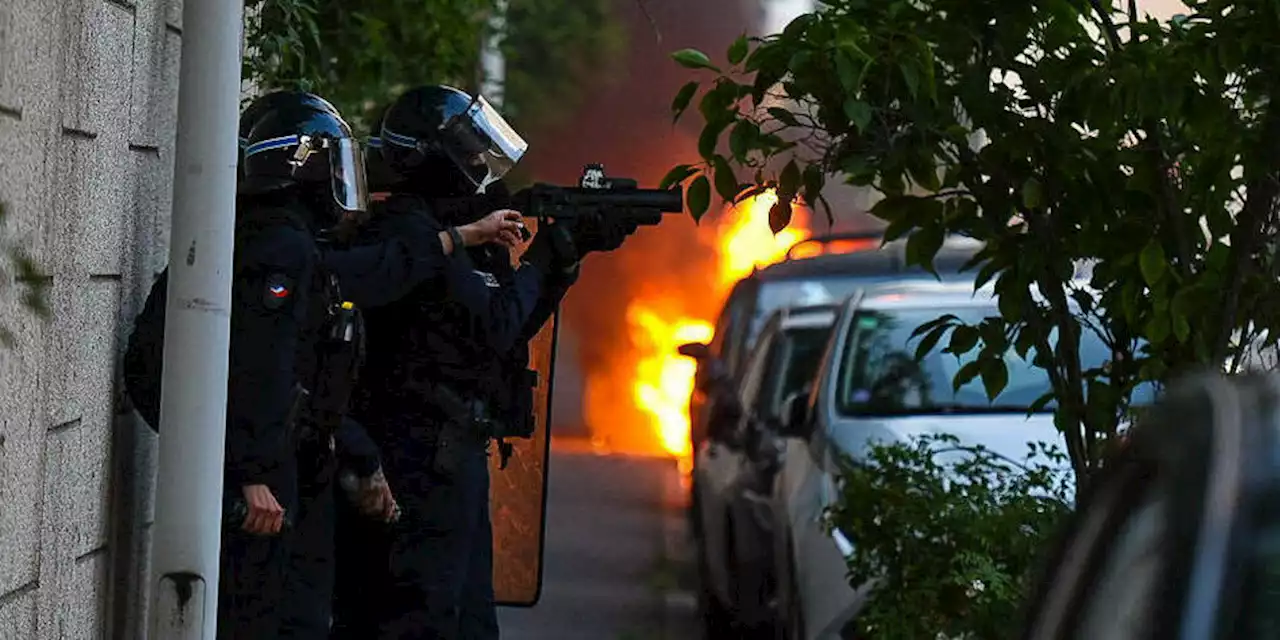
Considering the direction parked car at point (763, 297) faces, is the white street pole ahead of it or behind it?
ahead

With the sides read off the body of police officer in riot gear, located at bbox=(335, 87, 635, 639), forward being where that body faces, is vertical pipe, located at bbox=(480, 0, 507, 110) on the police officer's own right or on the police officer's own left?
on the police officer's own left

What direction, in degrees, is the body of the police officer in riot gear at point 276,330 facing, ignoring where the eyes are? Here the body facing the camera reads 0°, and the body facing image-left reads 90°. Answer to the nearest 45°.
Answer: approximately 270°

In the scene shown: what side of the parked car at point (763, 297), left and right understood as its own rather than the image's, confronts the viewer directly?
front

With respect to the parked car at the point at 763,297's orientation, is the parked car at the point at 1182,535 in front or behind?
in front

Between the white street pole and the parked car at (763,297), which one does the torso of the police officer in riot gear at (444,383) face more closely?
the parked car

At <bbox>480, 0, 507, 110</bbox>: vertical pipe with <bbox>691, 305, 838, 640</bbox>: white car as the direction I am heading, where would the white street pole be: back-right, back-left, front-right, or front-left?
front-right

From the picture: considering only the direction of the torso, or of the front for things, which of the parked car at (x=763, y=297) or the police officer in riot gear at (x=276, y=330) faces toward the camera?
the parked car

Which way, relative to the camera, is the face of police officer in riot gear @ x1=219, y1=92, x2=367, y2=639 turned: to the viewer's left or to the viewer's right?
to the viewer's right

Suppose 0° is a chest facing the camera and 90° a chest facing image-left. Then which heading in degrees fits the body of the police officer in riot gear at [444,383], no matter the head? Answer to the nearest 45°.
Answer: approximately 270°
